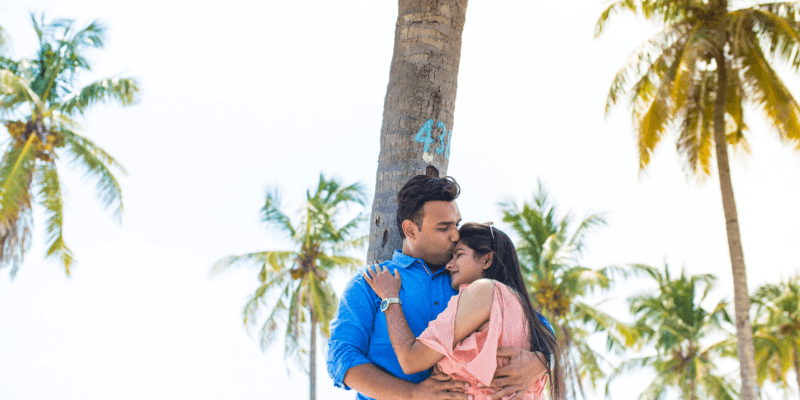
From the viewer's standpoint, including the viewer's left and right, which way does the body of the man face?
facing the viewer and to the right of the viewer

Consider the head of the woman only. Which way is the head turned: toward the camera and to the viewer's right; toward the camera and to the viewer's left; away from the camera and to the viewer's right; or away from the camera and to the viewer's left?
toward the camera and to the viewer's left

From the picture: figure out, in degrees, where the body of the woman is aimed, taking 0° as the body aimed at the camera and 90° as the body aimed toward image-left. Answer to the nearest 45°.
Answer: approximately 90°

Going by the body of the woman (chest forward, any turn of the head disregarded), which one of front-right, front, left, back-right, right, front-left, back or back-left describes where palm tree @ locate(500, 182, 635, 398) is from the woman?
right

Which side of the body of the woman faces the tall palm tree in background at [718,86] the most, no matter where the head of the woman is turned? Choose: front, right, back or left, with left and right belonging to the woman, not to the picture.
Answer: right

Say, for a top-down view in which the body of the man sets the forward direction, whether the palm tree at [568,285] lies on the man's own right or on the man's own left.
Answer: on the man's own left

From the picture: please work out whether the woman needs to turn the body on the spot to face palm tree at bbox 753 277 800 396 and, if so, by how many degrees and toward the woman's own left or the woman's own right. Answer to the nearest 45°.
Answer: approximately 135° to the woman's own right
